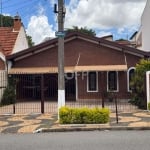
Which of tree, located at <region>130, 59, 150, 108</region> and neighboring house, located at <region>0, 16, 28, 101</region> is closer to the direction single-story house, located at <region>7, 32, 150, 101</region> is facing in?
the tree

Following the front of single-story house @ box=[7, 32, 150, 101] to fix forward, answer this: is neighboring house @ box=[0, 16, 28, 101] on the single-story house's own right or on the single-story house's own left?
on the single-story house's own right

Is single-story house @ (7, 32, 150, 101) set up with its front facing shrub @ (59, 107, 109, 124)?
yes

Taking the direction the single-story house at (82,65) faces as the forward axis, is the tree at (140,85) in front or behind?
in front

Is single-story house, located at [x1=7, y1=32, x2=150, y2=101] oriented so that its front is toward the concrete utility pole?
yes

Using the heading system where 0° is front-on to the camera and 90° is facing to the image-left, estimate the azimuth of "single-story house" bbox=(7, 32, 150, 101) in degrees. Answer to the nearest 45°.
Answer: approximately 0°

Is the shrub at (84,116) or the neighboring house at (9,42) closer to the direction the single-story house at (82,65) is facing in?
the shrub
